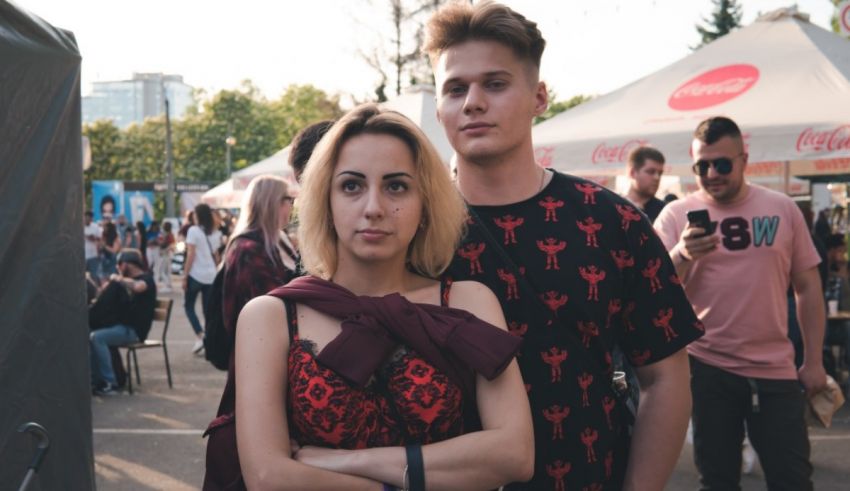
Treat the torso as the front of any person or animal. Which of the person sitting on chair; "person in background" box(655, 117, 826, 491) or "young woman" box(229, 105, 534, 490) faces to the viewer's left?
the person sitting on chair

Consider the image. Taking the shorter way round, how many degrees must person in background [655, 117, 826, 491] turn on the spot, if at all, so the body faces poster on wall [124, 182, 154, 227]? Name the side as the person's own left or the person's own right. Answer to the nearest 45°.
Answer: approximately 135° to the person's own right

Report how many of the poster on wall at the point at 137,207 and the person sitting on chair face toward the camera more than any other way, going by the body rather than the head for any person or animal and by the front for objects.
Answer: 1

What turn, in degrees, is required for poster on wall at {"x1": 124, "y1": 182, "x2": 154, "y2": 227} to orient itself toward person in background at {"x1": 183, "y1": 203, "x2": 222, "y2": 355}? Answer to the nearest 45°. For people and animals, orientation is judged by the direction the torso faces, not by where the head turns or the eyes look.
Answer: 0° — it already faces them

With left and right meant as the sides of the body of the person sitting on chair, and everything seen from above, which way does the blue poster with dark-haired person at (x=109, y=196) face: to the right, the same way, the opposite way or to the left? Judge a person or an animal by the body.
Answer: to the left

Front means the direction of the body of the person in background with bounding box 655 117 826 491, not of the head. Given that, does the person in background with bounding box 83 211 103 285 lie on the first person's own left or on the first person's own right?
on the first person's own right

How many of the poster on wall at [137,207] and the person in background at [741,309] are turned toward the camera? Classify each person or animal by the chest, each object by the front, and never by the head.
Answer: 2

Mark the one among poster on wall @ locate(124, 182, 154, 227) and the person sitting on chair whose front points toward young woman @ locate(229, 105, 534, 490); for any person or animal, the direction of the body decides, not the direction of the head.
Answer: the poster on wall

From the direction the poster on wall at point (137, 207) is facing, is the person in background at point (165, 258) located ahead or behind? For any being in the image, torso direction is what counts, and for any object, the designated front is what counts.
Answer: ahead

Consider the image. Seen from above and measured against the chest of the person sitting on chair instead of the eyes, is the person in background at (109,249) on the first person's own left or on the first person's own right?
on the first person's own right

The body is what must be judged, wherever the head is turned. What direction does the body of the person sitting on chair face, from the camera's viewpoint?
to the viewer's left

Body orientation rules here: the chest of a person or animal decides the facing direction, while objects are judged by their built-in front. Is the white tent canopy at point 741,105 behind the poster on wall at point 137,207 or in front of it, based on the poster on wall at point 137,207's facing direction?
in front

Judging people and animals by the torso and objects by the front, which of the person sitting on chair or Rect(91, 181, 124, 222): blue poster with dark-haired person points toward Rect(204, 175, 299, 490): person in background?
the blue poster with dark-haired person

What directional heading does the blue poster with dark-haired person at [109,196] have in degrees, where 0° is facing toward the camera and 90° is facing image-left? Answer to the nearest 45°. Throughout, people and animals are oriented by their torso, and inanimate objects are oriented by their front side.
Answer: approximately 0°
